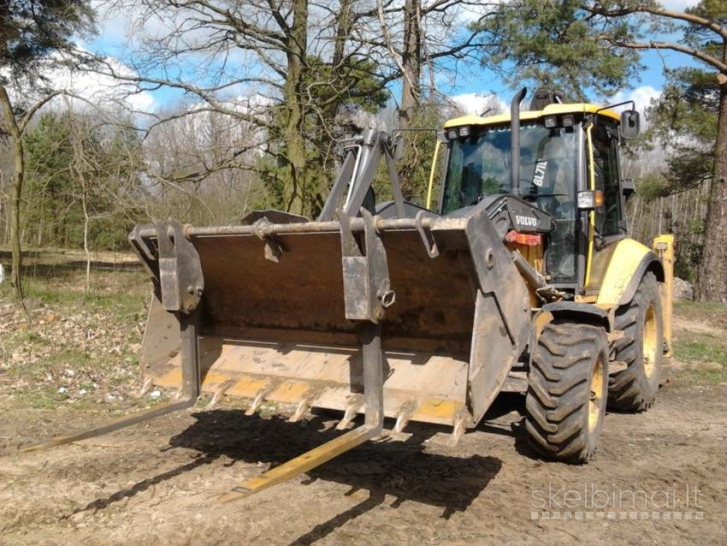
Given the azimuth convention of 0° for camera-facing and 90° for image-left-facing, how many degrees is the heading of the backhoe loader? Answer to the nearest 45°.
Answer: approximately 45°

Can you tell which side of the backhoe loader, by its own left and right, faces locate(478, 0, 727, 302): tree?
back

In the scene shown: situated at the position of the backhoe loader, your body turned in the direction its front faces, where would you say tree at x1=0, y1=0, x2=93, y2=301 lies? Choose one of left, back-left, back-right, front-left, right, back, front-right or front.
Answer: right
